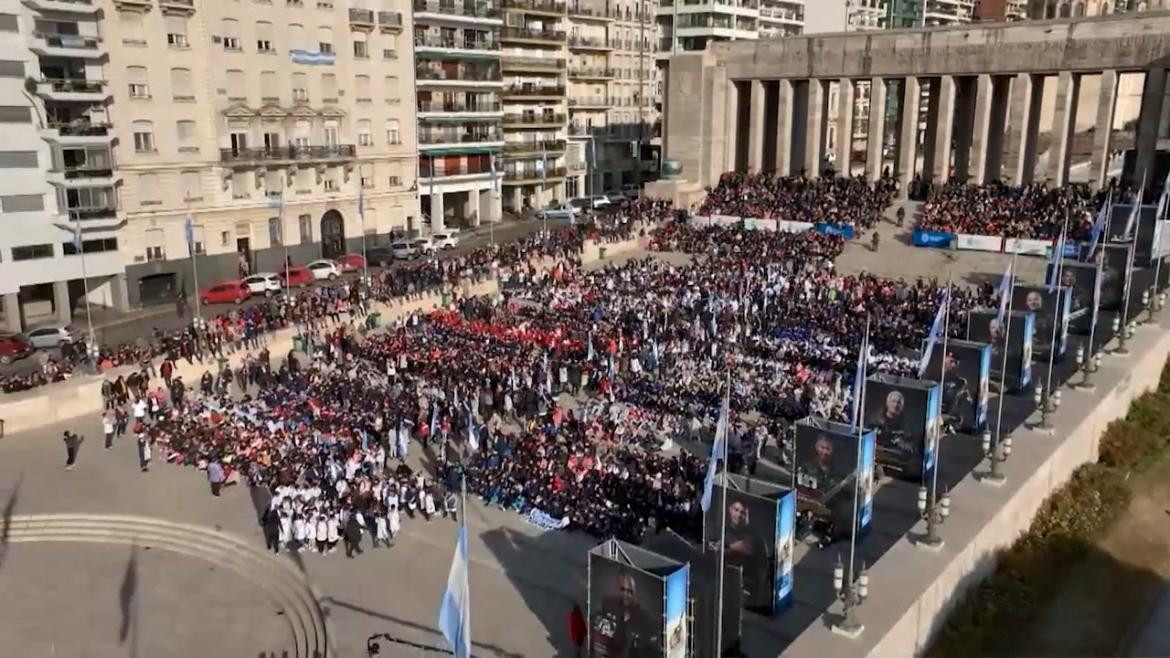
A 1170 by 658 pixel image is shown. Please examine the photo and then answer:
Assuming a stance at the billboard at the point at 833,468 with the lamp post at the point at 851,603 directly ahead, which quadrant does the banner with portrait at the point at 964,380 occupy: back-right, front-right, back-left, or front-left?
back-left

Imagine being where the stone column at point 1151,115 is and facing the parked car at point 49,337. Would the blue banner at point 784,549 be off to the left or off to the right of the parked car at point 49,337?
left

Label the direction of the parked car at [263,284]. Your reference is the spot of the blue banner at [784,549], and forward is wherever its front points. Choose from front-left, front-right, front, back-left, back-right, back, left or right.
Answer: back

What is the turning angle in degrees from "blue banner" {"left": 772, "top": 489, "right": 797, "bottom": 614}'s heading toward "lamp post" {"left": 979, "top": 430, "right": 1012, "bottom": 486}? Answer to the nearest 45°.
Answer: approximately 90° to its left

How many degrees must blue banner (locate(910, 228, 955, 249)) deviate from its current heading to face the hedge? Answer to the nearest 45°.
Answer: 0° — it already faces it

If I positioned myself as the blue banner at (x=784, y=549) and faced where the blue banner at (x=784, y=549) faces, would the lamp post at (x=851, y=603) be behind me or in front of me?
in front

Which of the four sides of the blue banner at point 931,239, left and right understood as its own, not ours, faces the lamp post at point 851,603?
front

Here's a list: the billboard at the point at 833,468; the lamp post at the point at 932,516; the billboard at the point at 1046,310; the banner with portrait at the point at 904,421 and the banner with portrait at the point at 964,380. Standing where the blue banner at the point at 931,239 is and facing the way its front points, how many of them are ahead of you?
5

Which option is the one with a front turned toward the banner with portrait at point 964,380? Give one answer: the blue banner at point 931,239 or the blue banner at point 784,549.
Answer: the blue banner at point 931,239

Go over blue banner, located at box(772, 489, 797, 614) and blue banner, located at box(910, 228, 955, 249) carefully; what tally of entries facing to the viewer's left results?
0

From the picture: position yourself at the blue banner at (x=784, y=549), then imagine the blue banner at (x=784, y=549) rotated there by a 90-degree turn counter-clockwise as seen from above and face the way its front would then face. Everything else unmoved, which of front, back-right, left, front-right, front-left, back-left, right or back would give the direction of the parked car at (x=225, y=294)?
left

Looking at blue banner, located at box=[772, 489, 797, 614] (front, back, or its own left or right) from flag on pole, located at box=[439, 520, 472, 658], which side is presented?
right

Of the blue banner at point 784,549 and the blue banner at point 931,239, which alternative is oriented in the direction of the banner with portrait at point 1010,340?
the blue banner at point 931,239

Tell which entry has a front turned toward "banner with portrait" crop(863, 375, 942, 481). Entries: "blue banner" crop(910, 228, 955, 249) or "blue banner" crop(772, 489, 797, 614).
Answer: "blue banner" crop(910, 228, 955, 249)

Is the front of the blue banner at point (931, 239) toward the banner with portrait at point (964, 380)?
yes

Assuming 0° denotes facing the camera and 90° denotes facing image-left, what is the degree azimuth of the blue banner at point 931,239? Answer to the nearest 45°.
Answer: approximately 0°
